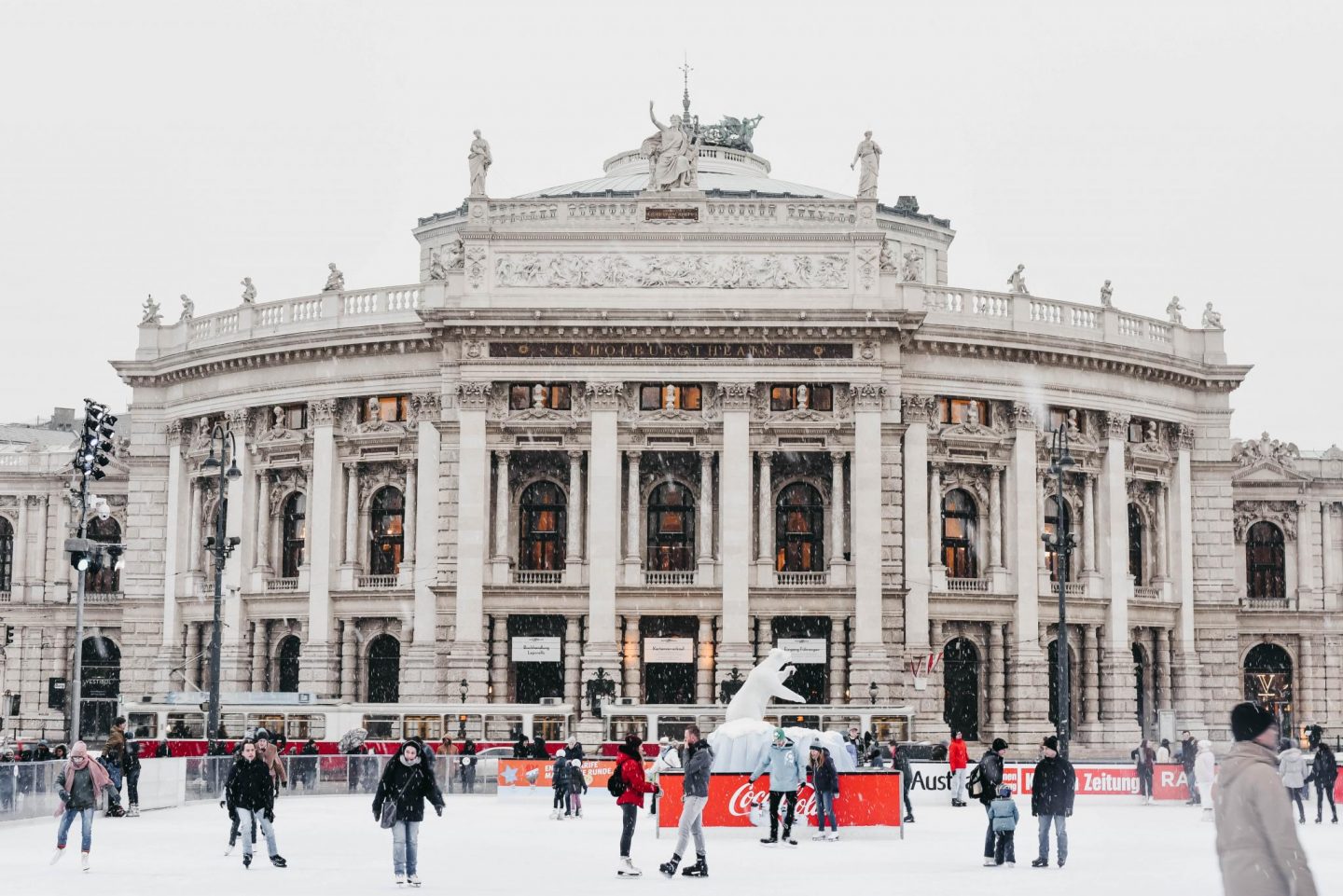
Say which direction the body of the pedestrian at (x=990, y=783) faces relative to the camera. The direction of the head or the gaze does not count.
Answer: to the viewer's right

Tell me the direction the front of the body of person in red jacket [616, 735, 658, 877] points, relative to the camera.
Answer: to the viewer's right

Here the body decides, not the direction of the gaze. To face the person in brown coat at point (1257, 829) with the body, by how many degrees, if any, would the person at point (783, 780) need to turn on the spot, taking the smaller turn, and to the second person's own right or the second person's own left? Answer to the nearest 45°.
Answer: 0° — they already face them

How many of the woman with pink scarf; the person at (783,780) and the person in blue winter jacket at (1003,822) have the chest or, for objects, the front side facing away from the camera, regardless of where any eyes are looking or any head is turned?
1

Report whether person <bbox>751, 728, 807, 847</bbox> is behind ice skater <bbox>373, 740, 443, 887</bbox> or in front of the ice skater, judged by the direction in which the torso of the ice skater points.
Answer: behind

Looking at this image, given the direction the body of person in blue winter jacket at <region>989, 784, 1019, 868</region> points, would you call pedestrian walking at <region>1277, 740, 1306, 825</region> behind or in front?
in front

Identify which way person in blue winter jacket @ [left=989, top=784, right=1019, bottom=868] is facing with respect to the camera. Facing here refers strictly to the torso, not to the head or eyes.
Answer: away from the camera

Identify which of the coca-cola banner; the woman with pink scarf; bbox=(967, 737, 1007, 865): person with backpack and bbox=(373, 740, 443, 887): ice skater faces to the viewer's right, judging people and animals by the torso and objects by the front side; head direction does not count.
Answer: the person with backpack

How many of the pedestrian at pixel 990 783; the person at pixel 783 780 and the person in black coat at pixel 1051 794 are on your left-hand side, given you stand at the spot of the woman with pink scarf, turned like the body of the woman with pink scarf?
3
